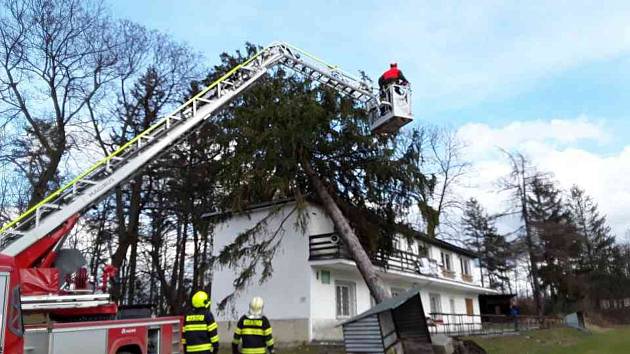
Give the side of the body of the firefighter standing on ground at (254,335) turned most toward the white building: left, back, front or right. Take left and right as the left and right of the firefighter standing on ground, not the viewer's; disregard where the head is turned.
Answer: front

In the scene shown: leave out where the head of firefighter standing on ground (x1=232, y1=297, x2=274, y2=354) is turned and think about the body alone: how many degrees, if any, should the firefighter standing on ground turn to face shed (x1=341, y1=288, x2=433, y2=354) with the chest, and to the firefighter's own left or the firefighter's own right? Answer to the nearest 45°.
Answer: approximately 45° to the firefighter's own right

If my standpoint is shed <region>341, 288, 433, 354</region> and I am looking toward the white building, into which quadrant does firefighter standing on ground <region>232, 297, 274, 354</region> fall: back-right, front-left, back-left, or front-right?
back-left

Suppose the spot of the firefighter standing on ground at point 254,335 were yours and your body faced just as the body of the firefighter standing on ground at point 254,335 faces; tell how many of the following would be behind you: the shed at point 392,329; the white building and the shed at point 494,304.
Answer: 0

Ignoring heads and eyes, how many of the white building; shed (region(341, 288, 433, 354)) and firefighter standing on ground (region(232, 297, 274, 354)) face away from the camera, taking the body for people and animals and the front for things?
1

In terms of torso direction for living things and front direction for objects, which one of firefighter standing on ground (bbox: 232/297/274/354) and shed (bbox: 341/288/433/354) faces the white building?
the firefighter standing on ground

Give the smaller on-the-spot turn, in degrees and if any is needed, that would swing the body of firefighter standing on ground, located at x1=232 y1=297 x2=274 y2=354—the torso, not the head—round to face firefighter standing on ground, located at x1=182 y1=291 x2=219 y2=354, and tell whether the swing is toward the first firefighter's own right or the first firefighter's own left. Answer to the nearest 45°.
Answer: approximately 90° to the first firefighter's own left

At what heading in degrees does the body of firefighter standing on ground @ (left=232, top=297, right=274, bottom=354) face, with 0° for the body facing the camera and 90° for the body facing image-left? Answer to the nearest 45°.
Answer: approximately 180°

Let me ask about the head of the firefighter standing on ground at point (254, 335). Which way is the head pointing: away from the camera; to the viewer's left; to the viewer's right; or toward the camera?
away from the camera

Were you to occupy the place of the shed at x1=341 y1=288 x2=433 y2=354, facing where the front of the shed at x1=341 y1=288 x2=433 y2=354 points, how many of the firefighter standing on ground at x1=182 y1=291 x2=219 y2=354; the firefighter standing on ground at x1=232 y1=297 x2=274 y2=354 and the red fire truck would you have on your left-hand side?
0

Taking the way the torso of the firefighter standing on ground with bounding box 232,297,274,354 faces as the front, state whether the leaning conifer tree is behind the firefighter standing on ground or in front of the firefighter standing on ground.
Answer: in front

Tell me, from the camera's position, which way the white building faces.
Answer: facing the viewer and to the right of the viewer

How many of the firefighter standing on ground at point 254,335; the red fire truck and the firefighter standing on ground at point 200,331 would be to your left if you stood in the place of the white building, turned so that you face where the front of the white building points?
0

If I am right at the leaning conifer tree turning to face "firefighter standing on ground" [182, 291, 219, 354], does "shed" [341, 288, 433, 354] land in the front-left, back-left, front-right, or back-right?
front-left

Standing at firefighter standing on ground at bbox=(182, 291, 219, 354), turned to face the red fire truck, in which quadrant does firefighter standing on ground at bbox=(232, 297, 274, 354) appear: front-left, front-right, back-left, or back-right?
back-right

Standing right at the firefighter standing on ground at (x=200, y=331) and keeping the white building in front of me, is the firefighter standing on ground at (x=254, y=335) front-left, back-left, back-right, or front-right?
front-right
